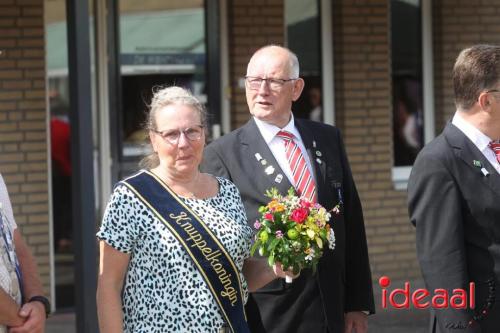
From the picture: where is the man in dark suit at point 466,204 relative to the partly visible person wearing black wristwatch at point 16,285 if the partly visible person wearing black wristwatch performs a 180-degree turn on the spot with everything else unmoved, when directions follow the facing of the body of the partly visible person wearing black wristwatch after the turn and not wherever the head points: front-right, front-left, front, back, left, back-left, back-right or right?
back-right

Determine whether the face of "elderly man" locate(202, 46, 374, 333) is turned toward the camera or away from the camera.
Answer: toward the camera

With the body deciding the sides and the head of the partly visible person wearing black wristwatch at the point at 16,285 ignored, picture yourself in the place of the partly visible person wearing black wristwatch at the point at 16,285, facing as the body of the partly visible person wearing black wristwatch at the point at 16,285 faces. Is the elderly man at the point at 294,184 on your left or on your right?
on your left

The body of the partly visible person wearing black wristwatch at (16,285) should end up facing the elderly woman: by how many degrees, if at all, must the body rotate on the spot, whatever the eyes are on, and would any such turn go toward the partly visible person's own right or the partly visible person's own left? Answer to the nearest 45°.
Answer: approximately 45° to the partly visible person's own left

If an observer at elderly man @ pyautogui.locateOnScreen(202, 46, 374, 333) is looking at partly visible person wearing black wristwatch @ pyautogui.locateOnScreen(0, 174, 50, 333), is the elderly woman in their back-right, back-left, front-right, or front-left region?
front-left

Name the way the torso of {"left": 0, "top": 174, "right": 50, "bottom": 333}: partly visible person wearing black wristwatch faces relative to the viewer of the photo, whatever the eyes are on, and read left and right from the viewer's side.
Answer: facing the viewer and to the right of the viewer
